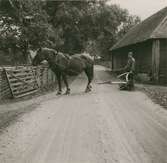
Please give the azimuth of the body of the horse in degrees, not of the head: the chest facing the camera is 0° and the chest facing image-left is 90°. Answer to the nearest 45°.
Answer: approximately 90°

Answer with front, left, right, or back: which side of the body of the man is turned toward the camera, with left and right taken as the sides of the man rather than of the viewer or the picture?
left

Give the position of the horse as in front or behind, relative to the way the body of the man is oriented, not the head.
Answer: in front

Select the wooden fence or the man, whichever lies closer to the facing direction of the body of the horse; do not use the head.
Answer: the wooden fence

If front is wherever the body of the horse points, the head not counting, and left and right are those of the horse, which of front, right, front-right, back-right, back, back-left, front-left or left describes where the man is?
back

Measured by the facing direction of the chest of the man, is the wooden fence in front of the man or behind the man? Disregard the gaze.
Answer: in front

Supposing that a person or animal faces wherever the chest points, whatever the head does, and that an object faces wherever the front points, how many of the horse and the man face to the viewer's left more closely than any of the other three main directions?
2
